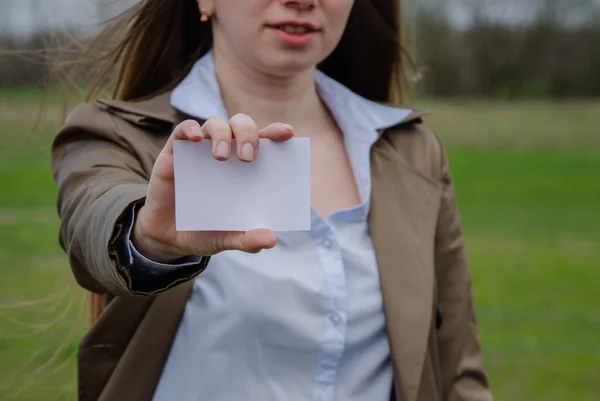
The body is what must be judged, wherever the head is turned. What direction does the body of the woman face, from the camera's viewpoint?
toward the camera
